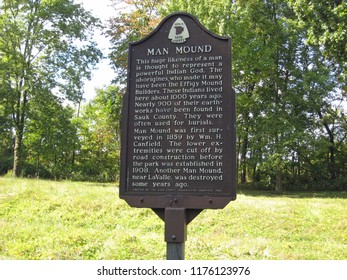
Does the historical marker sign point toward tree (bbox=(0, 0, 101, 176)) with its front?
no

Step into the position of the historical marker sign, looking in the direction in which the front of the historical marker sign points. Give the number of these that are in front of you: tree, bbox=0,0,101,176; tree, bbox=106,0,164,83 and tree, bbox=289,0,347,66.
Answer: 0

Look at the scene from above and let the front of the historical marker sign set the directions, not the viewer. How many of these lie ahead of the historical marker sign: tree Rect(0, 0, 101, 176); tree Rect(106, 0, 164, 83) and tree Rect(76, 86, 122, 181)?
0

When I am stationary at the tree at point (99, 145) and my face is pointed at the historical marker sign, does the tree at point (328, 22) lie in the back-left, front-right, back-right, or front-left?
front-left

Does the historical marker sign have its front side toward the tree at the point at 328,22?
no

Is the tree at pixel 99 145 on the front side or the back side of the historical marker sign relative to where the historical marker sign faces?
on the back side

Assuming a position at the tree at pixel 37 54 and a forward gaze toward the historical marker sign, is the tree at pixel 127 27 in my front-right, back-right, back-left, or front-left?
front-left

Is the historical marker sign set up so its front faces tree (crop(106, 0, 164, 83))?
no

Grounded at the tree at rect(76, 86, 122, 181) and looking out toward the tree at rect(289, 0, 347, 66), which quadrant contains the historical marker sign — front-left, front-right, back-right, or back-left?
front-right

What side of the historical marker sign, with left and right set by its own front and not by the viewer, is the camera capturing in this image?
front
